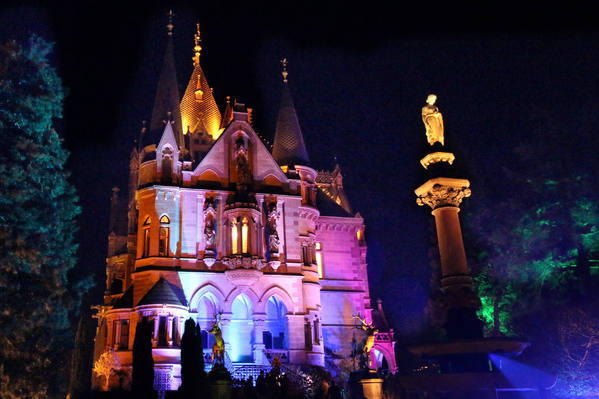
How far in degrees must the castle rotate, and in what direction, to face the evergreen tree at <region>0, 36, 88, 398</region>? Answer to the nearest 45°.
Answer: approximately 45° to its right

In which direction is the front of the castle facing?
toward the camera

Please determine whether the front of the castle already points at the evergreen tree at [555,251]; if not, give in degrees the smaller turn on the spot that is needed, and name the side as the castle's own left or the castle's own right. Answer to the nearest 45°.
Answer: approximately 45° to the castle's own left

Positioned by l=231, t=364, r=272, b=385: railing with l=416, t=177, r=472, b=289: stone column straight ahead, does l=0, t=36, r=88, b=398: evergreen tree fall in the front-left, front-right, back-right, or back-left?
front-right

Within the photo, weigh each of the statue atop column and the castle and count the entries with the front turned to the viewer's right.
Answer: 0

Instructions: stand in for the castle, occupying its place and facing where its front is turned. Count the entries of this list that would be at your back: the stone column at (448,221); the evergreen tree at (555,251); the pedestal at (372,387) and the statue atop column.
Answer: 0

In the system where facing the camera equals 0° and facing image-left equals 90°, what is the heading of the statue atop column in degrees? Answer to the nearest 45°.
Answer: approximately 45°

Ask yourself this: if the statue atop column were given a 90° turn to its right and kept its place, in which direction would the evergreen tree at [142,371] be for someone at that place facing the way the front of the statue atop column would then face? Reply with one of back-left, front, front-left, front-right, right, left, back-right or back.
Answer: front-left

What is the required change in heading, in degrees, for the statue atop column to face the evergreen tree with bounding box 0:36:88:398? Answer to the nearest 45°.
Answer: approximately 45° to its right

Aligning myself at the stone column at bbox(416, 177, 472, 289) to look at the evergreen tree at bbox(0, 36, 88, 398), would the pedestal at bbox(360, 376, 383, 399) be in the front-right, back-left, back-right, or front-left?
front-right
